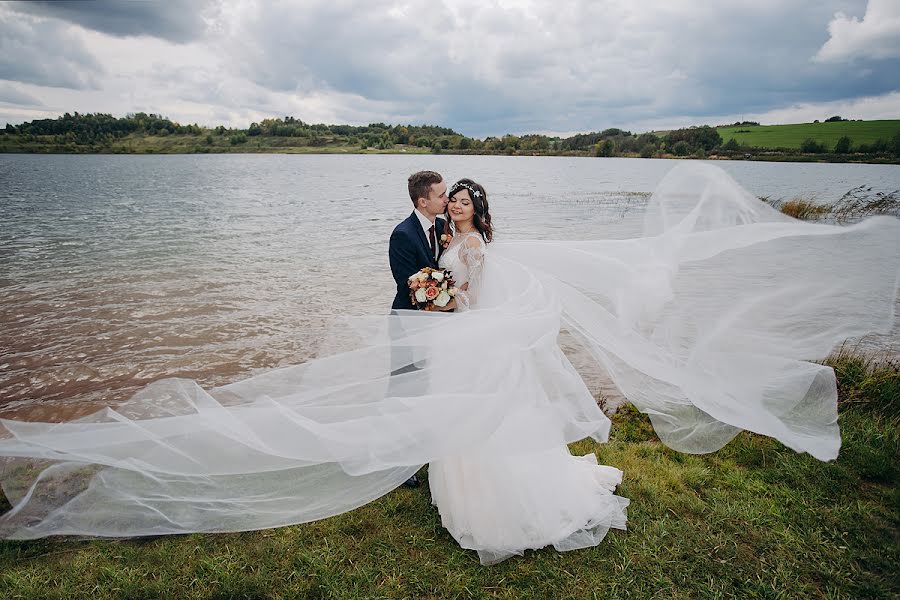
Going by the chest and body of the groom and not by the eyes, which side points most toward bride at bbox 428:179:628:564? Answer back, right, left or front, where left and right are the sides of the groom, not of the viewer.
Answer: front

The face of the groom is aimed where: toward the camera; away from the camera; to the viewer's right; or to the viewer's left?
to the viewer's right

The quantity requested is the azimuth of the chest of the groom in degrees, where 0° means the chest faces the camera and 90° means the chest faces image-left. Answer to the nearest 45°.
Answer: approximately 315°

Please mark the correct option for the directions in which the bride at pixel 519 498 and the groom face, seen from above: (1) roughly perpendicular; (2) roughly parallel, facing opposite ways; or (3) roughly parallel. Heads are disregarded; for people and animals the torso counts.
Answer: roughly perpendicular

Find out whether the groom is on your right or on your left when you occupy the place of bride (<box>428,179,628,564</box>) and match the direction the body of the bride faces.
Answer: on your right

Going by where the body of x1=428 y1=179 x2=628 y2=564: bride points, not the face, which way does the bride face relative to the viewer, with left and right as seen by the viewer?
facing the viewer and to the left of the viewer

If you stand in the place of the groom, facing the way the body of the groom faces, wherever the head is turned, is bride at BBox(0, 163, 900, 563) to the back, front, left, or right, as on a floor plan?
front

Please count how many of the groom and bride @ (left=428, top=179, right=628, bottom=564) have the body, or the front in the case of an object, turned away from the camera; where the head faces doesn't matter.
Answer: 0
